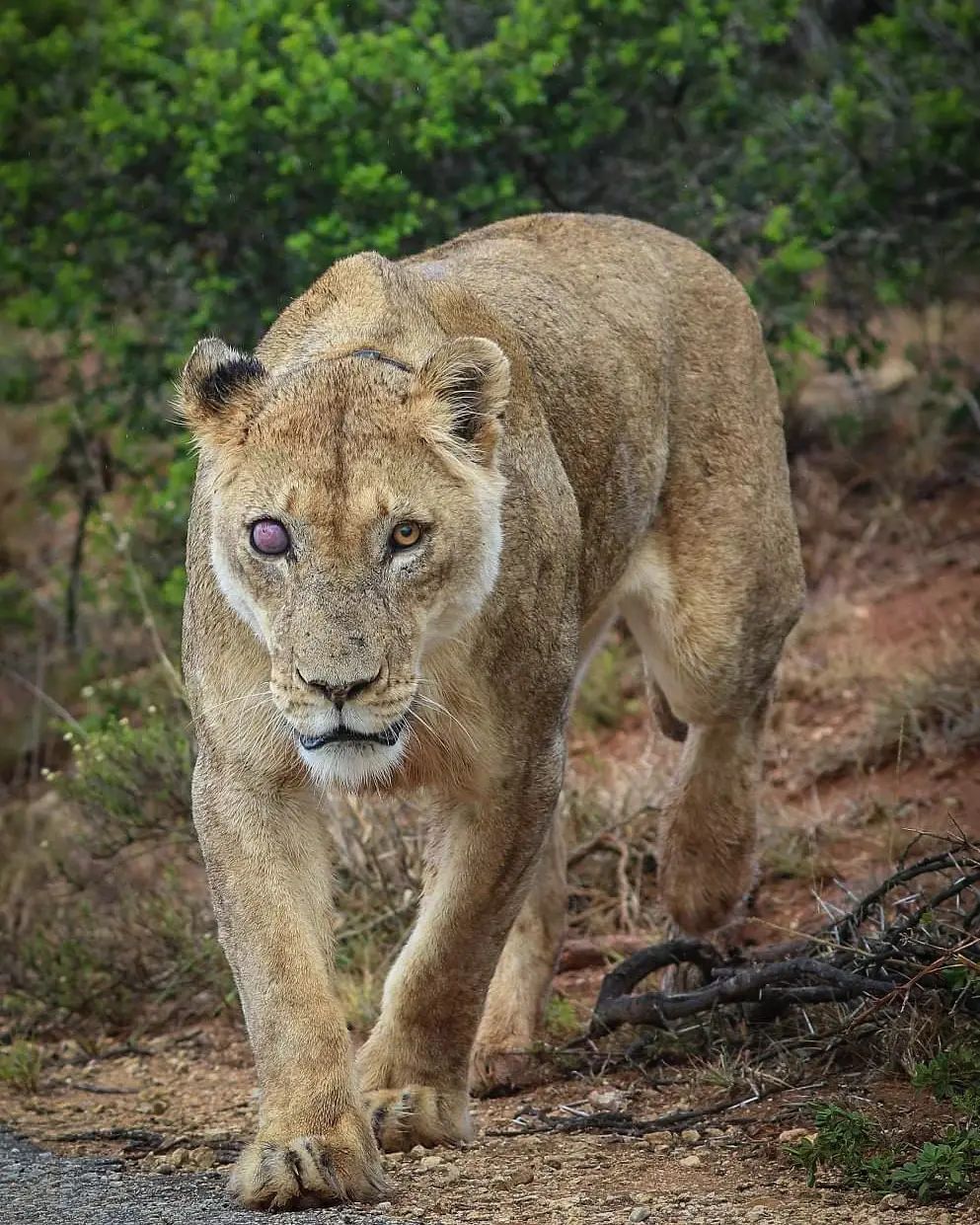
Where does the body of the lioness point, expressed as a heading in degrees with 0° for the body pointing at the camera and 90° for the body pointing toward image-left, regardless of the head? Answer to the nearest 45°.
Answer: approximately 45°

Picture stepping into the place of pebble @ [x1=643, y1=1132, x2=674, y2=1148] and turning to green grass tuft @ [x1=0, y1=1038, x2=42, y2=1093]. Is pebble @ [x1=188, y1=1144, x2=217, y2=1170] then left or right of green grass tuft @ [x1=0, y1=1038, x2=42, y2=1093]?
left

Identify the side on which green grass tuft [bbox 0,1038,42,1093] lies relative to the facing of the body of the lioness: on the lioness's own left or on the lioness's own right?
on the lioness's own right

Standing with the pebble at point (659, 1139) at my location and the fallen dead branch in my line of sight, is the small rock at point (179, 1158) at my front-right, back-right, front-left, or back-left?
back-left
